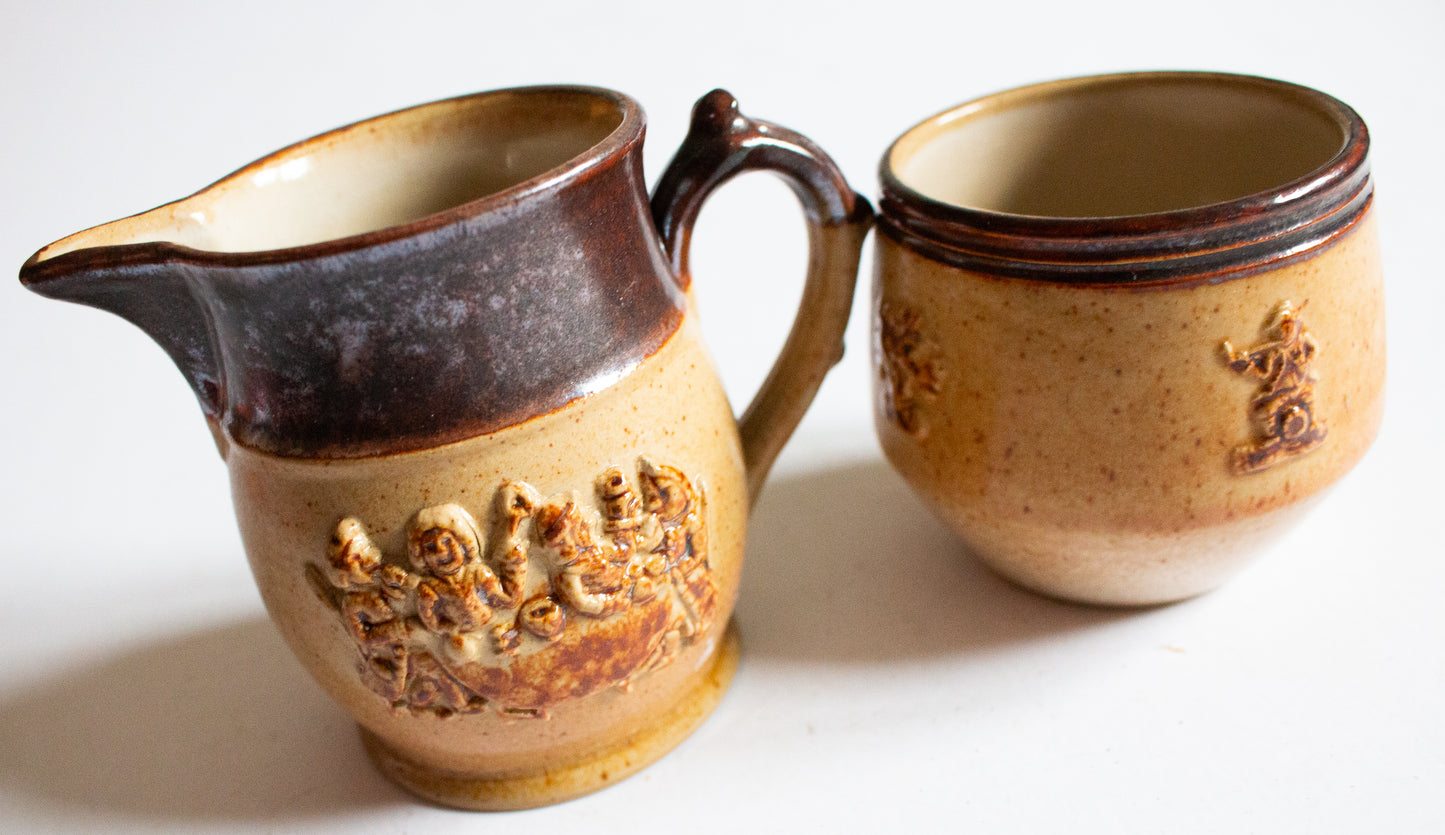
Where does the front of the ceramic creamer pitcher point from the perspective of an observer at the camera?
facing to the left of the viewer
